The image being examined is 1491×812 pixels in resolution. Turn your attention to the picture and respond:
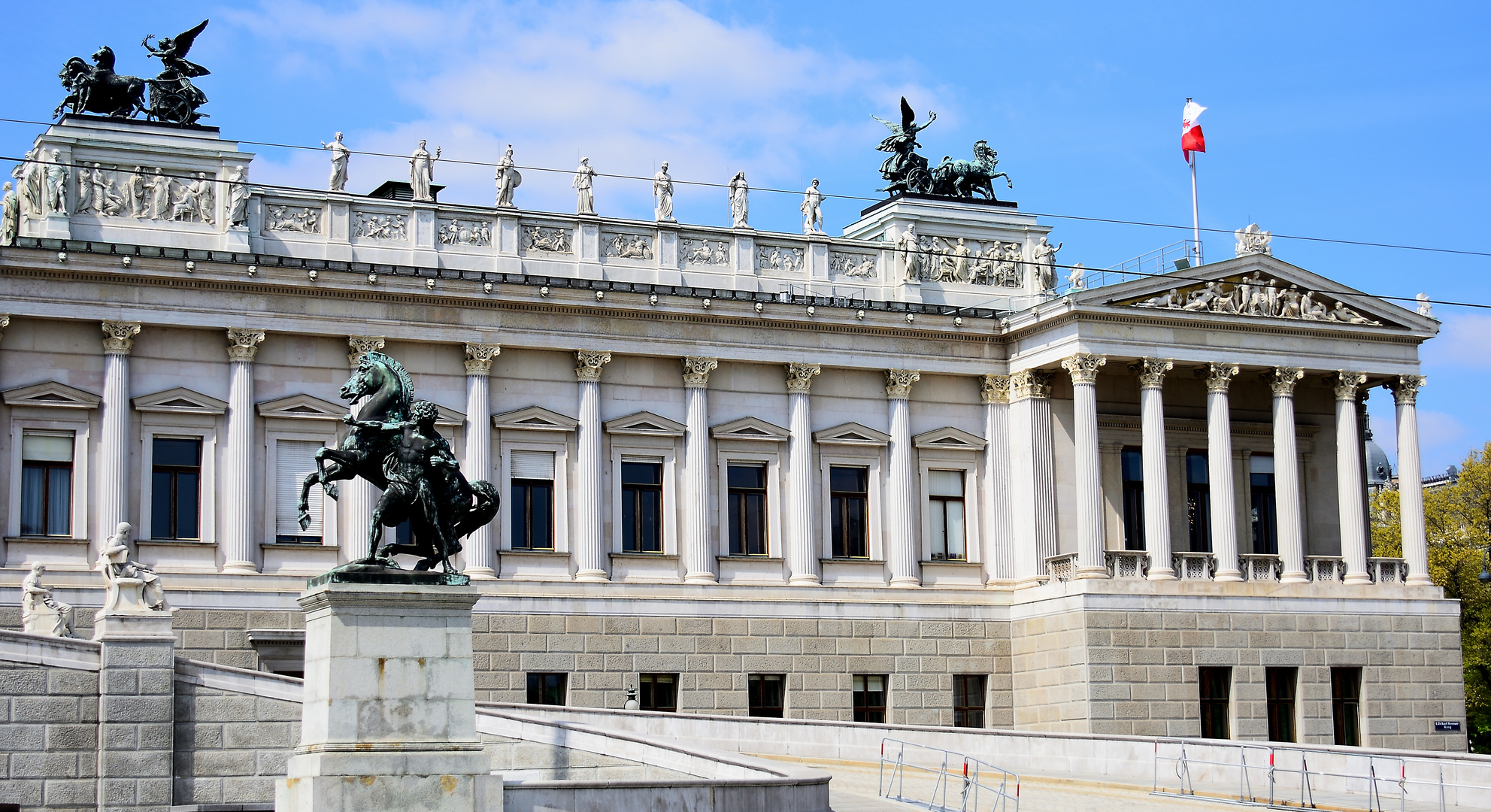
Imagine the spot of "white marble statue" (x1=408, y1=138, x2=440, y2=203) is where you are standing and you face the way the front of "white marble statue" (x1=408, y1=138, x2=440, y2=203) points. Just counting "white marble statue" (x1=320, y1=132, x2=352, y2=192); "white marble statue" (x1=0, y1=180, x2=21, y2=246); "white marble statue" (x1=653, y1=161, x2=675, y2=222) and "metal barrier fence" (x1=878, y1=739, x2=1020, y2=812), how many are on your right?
2

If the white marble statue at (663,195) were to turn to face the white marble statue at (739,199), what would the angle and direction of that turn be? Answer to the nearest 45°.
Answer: approximately 90° to its left

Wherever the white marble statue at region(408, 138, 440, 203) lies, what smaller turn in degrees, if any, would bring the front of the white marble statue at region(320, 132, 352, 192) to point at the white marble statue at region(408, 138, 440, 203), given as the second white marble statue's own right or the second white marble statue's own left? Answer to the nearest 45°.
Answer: approximately 90° to the second white marble statue's own left

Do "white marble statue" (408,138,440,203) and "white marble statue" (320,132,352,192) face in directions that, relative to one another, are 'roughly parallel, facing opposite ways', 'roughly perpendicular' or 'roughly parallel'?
roughly parallel

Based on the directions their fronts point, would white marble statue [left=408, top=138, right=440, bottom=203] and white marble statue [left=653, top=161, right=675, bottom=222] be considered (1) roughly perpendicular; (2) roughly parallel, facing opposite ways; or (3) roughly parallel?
roughly parallel

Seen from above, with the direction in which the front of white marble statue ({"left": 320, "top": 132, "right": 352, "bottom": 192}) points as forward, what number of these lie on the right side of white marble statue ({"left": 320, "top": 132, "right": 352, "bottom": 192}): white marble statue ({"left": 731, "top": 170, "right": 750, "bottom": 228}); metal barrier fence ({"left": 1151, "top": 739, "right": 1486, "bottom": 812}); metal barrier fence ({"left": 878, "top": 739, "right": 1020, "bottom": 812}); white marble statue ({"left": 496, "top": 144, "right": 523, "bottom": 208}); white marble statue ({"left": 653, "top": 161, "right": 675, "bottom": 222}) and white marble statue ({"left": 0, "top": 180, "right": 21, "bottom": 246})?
1

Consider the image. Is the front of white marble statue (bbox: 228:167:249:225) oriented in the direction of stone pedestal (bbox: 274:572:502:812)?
yes

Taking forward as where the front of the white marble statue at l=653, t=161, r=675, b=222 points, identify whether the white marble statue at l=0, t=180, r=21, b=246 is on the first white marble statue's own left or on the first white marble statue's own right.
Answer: on the first white marble statue's own right

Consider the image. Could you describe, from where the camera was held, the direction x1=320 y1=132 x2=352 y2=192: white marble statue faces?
facing the viewer

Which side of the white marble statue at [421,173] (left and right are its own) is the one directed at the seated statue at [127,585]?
front

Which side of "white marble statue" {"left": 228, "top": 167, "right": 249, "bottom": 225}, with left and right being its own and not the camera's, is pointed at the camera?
front
